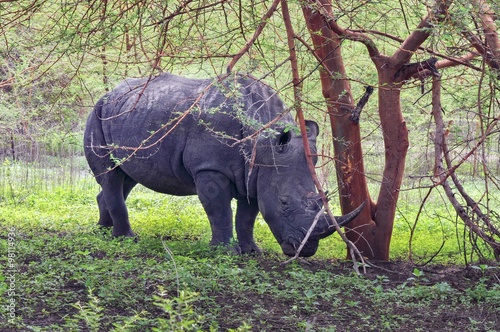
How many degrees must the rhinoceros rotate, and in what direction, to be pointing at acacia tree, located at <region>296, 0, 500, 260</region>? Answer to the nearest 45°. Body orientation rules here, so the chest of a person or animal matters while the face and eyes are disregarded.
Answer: approximately 45° to its left

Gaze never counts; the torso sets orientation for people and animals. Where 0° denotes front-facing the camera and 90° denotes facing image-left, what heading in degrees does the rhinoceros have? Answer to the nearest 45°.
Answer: approximately 315°

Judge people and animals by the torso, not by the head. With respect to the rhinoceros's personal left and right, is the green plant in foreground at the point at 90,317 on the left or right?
on its right
